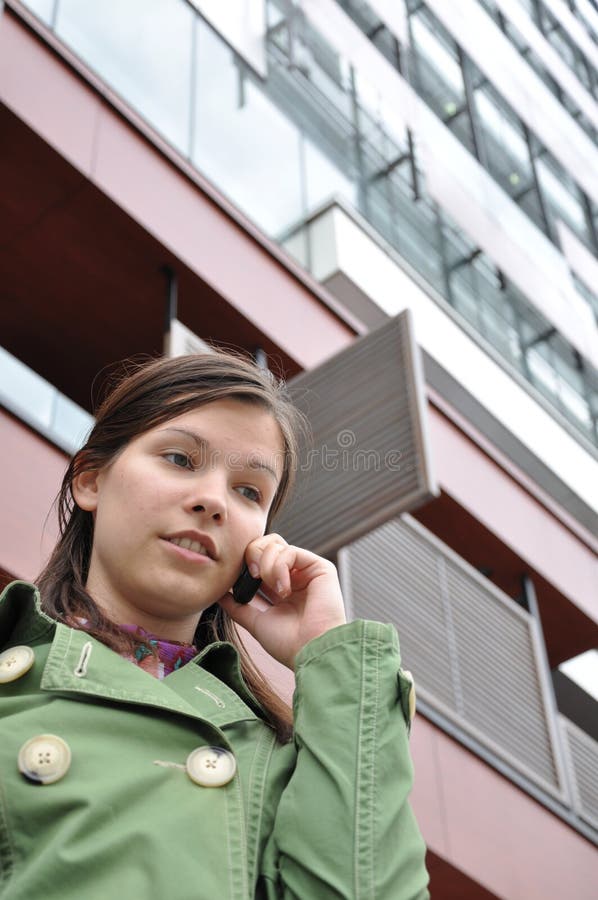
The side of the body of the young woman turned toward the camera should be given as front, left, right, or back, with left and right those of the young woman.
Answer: front
